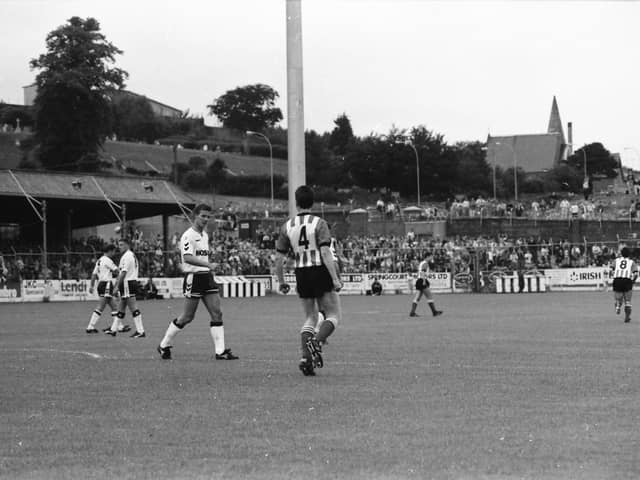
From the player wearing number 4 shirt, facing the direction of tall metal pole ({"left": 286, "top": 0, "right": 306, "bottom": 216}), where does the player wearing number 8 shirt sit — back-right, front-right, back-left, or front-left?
front-right

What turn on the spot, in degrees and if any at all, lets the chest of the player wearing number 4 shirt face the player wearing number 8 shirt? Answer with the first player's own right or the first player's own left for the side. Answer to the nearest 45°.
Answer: approximately 45° to the first player's own right

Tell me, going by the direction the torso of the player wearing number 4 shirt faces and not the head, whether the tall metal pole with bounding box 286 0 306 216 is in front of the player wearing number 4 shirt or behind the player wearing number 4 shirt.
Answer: in front

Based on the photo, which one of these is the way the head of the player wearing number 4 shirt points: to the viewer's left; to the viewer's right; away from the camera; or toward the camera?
away from the camera

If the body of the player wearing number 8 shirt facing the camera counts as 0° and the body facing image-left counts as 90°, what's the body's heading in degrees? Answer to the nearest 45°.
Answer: approximately 180°

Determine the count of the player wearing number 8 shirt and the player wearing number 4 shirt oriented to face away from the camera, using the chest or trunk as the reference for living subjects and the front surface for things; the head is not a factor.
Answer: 2

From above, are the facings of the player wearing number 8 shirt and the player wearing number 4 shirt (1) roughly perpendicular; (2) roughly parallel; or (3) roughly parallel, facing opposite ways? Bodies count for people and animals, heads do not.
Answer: roughly parallel

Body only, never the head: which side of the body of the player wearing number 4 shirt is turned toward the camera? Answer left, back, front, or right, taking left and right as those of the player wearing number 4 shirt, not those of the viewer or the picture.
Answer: back

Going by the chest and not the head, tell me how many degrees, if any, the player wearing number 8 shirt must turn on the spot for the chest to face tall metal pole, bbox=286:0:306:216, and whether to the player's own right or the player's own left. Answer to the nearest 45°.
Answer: approximately 90° to the player's own left

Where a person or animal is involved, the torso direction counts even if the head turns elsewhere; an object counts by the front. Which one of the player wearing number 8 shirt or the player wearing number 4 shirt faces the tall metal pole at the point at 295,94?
the player wearing number 4 shirt
